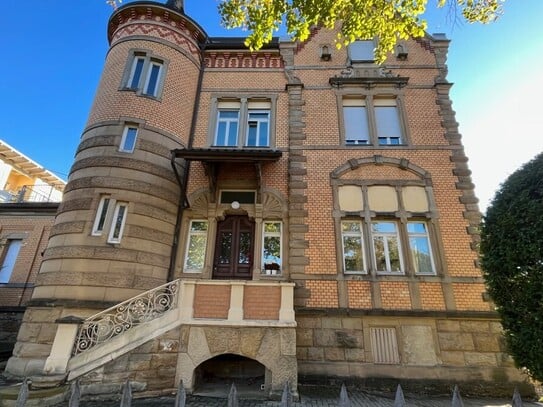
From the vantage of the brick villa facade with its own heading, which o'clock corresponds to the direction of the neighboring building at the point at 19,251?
The neighboring building is roughly at 4 o'clock from the brick villa facade.

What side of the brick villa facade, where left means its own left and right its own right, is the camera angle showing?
front

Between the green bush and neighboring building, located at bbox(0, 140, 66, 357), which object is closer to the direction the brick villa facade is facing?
the green bush
